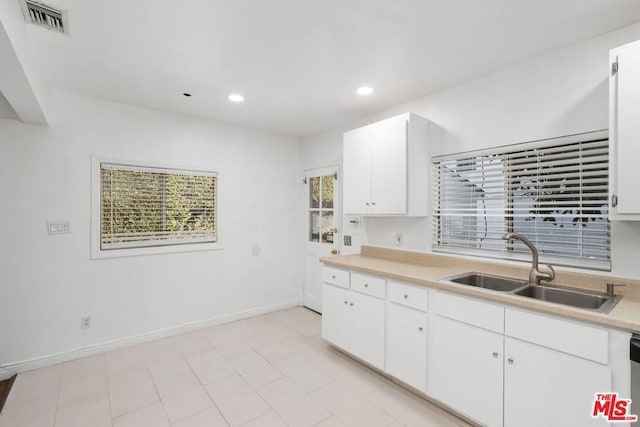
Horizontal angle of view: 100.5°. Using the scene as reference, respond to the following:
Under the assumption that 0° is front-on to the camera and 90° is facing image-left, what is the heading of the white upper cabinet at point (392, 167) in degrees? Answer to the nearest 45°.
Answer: approximately 45°

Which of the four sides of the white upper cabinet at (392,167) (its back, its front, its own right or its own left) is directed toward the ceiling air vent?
front

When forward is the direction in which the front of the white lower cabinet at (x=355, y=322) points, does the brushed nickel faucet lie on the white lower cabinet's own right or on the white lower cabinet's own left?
on the white lower cabinet's own left

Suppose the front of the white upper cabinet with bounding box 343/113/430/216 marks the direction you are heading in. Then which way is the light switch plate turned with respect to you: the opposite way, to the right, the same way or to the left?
to the left

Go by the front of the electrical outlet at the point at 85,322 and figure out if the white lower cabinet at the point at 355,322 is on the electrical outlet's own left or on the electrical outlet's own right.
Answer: on the electrical outlet's own left

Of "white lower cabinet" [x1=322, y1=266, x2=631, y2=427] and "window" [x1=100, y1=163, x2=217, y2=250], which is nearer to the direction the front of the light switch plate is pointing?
the white lower cabinet

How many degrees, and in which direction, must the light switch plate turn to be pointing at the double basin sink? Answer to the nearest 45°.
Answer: approximately 45° to its left

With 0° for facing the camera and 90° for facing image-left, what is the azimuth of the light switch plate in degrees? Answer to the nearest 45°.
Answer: approximately 0°

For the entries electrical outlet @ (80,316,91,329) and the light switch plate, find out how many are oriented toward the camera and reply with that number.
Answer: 2

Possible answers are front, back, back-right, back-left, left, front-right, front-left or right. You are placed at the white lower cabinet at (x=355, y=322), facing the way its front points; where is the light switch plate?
front-right
